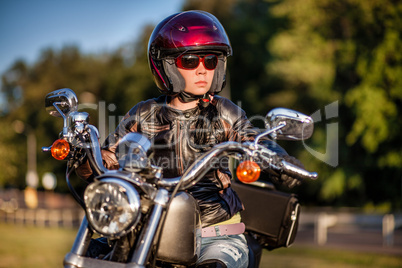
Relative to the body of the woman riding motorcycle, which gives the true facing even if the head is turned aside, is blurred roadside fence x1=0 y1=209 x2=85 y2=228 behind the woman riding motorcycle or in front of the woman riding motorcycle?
behind

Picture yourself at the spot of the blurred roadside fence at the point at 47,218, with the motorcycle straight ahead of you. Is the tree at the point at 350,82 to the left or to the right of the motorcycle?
left

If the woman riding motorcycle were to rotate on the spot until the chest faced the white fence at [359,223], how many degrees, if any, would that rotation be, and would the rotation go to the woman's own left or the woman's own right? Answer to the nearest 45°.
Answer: approximately 180°

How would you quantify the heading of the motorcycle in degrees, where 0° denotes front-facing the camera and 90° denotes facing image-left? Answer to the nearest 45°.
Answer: approximately 45°

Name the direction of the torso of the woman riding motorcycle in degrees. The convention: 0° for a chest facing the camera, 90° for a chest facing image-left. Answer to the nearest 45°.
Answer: approximately 0°

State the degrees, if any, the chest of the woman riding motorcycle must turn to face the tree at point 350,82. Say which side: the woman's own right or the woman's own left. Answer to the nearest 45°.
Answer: approximately 180°

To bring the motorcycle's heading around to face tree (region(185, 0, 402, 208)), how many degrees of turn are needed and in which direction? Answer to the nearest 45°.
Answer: approximately 135° to its right
